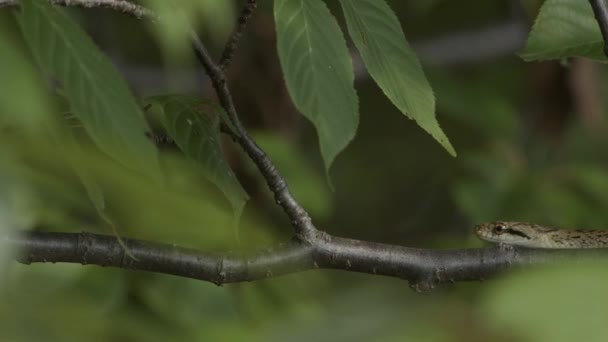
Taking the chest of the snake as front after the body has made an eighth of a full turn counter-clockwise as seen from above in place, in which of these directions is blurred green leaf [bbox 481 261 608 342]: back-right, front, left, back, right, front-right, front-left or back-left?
front-left

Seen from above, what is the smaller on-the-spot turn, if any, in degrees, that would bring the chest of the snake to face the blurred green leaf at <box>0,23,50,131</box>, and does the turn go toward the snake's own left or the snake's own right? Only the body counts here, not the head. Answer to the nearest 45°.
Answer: approximately 90° to the snake's own left

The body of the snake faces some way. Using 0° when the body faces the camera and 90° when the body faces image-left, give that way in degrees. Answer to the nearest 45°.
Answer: approximately 90°

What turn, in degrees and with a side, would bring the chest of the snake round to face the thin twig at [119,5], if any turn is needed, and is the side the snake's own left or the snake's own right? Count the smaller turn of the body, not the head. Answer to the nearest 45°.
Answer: approximately 45° to the snake's own left

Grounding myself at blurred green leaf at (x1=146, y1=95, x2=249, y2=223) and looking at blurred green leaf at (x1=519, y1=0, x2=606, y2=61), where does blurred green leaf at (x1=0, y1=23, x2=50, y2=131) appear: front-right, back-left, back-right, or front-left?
back-right
